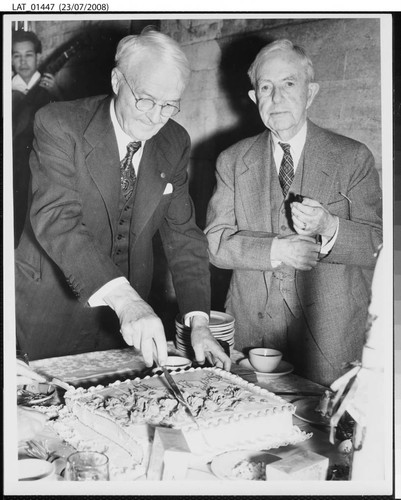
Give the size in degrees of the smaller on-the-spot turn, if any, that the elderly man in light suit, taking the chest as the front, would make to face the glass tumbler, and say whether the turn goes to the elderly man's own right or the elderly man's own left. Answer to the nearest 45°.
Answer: approximately 45° to the elderly man's own right

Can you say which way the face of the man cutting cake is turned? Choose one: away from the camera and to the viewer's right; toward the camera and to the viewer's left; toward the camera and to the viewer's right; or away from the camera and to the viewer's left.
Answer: toward the camera and to the viewer's right

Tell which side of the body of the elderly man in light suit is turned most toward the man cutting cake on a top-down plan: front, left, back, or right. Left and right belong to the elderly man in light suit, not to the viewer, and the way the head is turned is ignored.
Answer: right

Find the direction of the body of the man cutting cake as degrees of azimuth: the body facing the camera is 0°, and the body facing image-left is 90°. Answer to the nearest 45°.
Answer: approximately 315°
